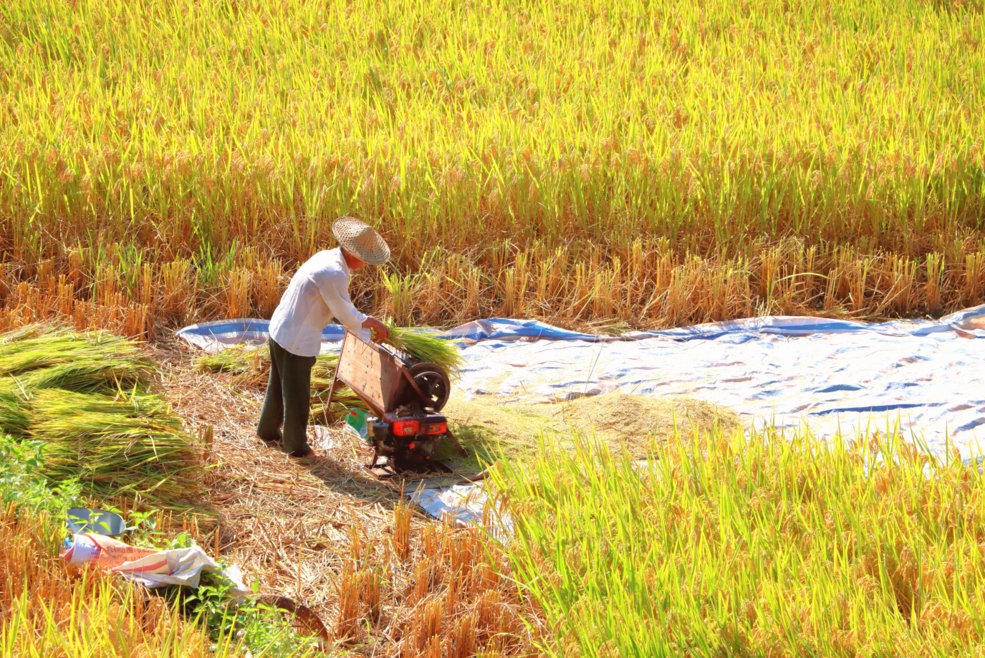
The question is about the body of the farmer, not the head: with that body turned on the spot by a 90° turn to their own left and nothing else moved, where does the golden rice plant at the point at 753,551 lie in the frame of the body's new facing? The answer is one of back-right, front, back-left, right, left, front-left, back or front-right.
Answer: back-right

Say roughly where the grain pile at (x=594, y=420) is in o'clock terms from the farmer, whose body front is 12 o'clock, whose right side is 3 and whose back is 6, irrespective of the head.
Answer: The grain pile is roughly at 12 o'clock from the farmer.

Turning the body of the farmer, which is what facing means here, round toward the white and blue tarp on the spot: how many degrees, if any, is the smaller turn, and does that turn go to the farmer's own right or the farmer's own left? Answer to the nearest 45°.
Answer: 0° — they already face it

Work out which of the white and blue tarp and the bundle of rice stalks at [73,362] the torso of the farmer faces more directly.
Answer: the white and blue tarp

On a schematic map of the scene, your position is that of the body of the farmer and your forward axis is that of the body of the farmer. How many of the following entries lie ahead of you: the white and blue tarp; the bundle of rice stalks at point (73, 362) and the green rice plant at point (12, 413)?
1

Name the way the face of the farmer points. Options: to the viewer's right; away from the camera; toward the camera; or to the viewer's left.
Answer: to the viewer's right

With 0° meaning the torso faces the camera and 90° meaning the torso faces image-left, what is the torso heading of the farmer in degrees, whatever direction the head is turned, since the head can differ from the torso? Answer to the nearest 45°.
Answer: approximately 270°

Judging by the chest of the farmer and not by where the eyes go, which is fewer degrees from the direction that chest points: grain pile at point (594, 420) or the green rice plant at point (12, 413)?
the grain pile
